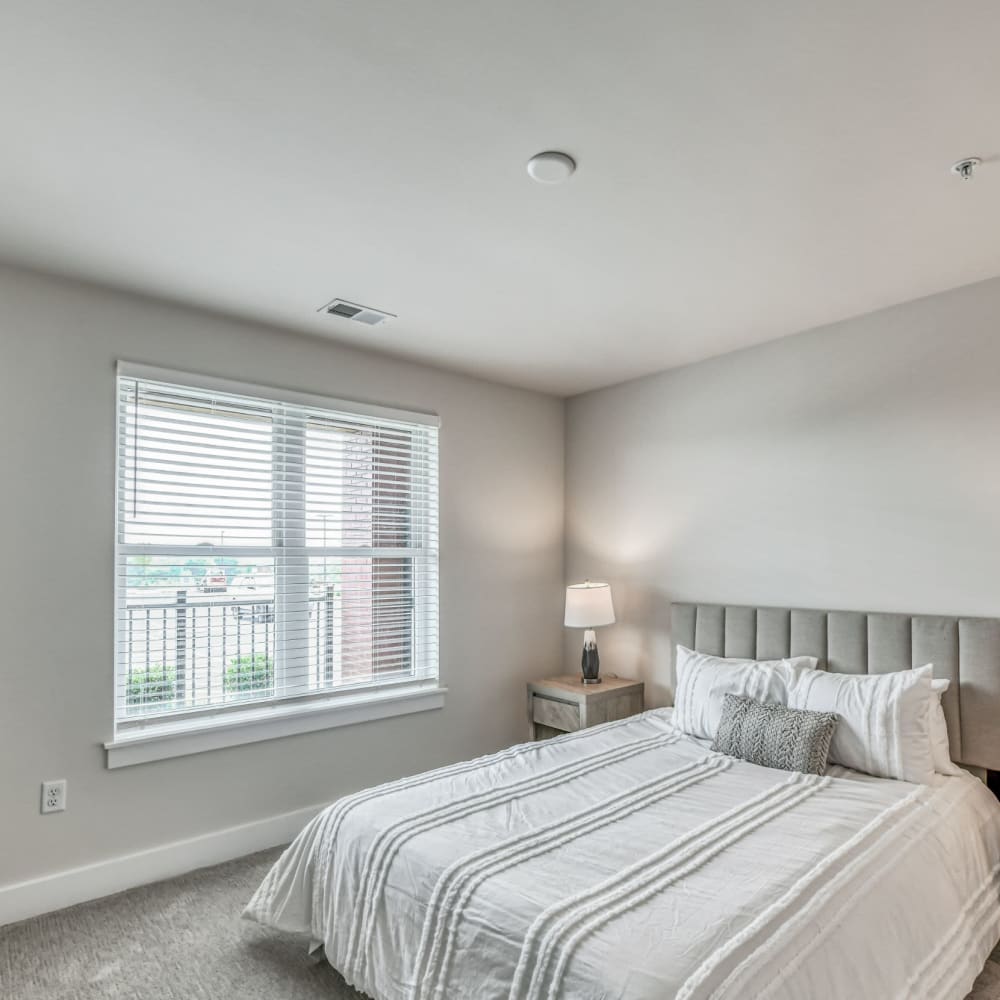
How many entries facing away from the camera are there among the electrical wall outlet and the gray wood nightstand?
0

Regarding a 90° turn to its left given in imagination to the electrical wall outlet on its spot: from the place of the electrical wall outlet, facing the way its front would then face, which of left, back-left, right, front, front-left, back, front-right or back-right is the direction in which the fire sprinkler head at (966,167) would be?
front-right

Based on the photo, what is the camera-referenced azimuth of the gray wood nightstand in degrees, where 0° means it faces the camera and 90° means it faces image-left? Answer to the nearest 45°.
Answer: approximately 45°

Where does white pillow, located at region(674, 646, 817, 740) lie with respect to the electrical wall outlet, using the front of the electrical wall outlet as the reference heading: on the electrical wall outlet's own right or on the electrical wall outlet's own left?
on the electrical wall outlet's own left

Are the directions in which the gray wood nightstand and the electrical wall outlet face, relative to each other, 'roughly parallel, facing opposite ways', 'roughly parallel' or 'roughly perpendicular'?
roughly perpendicular

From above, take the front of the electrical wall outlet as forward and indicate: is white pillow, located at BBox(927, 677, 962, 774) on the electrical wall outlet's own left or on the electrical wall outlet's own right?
on the electrical wall outlet's own left

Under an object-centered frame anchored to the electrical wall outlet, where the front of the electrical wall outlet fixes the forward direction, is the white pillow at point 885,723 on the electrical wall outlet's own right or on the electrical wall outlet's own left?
on the electrical wall outlet's own left

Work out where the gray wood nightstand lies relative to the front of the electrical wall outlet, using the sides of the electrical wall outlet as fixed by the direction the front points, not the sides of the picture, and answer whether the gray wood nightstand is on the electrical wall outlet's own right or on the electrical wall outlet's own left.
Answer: on the electrical wall outlet's own left

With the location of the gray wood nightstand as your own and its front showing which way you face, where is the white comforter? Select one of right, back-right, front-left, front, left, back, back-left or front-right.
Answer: front-left
